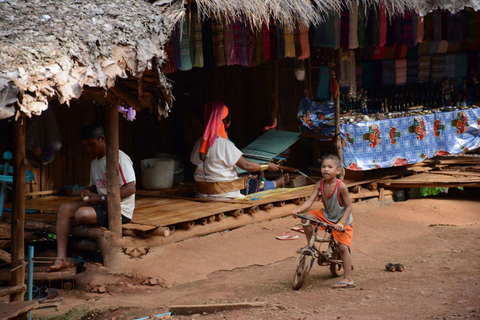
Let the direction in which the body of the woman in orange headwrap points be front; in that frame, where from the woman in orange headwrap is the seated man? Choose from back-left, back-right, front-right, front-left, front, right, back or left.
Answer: back

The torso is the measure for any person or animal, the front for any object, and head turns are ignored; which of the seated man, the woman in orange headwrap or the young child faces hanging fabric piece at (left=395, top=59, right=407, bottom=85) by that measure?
the woman in orange headwrap

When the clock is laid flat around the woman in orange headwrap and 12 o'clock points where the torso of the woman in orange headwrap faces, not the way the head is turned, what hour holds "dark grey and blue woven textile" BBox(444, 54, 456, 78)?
The dark grey and blue woven textile is roughly at 12 o'clock from the woman in orange headwrap.

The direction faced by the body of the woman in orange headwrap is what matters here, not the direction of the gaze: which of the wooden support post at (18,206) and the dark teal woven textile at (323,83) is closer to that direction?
the dark teal woven textile

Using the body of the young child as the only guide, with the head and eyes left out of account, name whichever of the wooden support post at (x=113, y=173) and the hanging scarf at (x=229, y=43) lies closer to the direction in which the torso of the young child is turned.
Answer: the wooden support post

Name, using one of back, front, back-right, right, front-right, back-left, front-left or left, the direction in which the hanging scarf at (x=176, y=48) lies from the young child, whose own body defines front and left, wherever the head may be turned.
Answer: right

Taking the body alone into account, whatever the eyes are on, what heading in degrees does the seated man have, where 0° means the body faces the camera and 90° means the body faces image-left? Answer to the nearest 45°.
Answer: approximately 45°

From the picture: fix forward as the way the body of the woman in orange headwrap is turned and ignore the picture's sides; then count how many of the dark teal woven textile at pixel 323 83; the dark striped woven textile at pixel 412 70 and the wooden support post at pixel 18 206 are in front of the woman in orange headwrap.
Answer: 2

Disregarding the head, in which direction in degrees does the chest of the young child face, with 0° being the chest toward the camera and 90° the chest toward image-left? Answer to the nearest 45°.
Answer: approximately 45°

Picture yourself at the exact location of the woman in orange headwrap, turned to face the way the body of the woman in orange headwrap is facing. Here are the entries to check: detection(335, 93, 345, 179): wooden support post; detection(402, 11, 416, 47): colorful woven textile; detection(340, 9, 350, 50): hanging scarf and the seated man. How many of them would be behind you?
1

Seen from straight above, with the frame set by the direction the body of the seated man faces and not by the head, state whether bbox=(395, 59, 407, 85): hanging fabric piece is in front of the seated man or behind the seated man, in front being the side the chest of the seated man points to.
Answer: behind

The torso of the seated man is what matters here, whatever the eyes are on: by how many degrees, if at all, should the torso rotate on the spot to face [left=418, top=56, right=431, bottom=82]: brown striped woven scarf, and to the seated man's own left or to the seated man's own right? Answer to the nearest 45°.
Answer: approximately 180°
